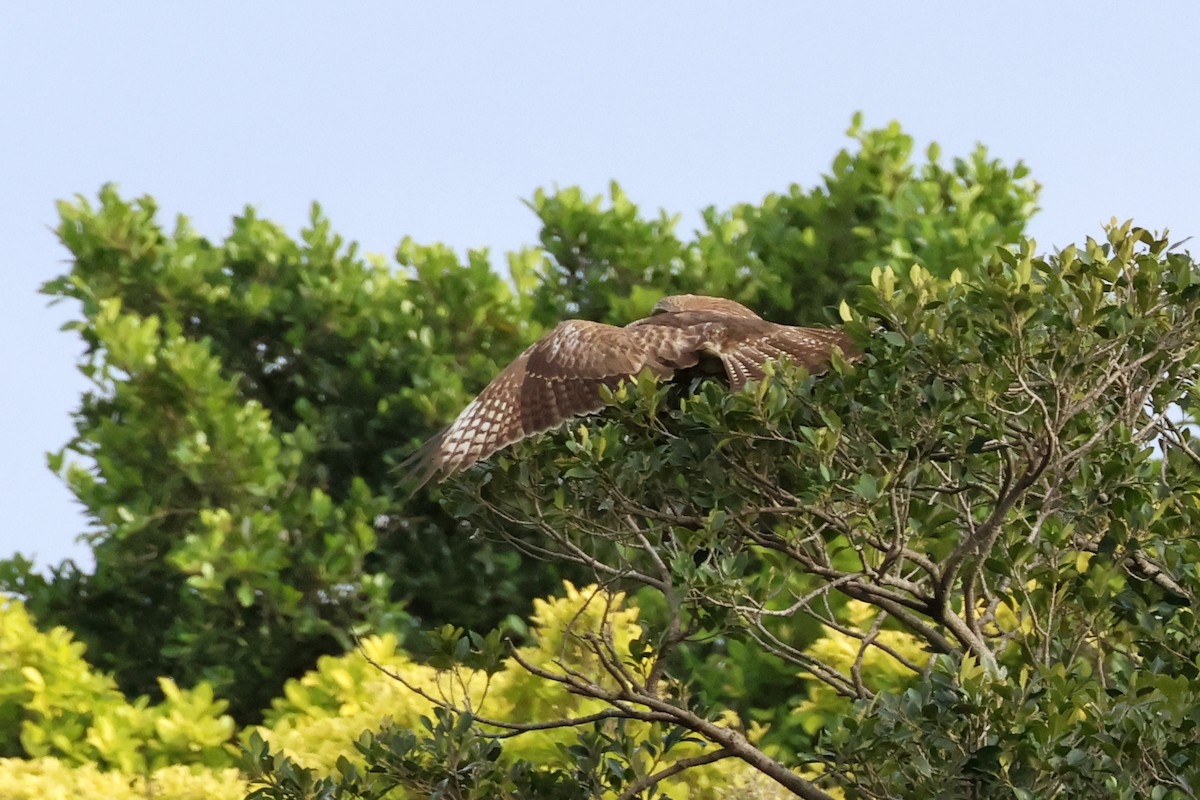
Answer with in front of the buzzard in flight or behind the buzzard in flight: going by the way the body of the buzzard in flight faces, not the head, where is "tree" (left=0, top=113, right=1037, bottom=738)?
in front
